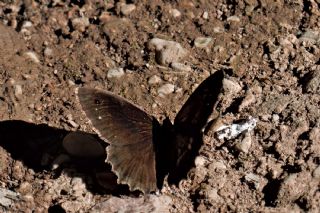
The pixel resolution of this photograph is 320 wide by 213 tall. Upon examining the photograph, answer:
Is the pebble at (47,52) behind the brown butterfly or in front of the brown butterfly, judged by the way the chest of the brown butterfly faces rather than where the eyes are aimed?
in front

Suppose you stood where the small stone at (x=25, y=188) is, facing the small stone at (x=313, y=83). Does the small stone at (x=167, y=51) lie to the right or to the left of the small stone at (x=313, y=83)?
left

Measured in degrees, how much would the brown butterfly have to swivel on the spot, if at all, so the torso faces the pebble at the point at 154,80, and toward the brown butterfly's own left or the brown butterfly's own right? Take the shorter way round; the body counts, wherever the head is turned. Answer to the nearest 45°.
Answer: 0° — it already faces it

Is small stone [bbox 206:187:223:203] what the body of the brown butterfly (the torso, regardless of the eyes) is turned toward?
no

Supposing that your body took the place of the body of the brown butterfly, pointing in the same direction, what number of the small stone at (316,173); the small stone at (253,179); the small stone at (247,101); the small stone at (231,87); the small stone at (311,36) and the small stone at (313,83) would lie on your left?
0

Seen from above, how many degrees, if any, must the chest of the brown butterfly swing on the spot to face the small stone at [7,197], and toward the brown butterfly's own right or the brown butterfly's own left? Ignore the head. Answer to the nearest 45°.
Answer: approximately 90° to the brown butterfly's own left

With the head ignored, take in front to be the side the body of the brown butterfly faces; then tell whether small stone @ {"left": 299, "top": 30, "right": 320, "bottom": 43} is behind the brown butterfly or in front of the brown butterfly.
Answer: in front

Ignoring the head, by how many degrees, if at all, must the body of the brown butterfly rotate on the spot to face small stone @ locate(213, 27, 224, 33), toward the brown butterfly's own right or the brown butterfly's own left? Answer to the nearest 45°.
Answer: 0° — it already faces it

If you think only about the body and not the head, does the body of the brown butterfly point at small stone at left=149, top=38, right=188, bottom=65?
yes

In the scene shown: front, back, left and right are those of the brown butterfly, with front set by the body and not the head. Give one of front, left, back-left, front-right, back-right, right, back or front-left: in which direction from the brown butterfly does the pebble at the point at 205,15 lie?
front

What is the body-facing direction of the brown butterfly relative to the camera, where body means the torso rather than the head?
away from the camera

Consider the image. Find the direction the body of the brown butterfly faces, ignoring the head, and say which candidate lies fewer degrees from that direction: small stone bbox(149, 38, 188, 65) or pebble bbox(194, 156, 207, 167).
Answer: the small stone

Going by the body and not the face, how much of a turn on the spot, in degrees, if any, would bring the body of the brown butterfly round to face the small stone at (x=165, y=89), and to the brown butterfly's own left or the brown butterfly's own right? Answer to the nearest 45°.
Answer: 0° — it already faces it

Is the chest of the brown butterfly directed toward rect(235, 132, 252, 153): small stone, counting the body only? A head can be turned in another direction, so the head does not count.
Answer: no
